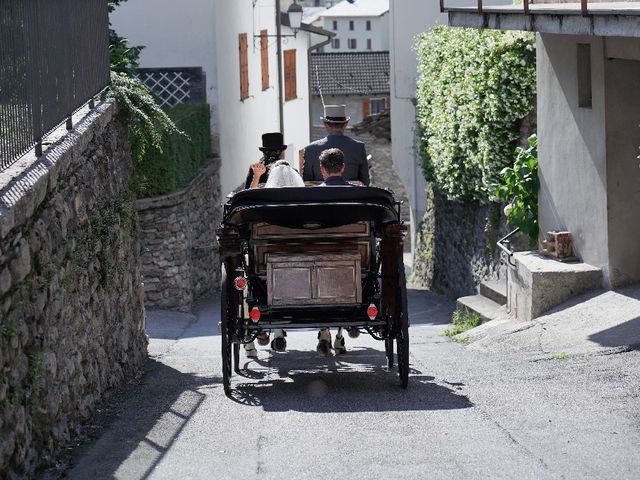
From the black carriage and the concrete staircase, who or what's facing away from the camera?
the black carriage

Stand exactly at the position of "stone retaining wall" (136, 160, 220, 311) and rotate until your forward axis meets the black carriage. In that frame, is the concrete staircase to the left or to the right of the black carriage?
left

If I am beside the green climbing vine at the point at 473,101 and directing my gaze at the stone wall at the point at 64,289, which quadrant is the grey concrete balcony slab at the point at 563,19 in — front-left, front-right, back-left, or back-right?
front-left

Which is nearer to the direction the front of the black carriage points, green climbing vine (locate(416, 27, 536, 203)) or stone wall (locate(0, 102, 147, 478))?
the green climbing vine

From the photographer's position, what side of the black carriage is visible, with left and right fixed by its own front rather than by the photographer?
back

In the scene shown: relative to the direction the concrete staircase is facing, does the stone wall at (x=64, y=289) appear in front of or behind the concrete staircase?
in front

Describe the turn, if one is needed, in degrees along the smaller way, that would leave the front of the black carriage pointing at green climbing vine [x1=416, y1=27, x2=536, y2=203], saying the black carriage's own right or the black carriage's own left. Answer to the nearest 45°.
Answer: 0° — it already faces it

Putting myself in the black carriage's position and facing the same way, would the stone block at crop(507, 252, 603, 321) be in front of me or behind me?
in front

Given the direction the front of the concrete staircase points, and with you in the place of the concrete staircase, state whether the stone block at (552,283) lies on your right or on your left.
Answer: on your left

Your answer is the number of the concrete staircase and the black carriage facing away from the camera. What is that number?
1

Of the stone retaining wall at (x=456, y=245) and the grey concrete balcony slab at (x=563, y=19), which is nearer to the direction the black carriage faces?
the stone retaining wall

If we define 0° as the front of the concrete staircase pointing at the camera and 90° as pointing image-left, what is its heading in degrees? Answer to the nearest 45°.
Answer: approximately 45°
